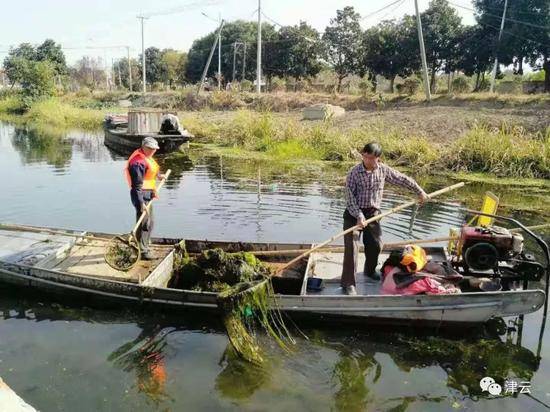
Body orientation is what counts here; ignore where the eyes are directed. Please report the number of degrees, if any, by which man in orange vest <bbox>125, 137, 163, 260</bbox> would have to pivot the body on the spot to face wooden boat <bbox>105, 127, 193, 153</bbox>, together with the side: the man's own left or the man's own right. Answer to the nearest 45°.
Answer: approximately 90° to the man's own left

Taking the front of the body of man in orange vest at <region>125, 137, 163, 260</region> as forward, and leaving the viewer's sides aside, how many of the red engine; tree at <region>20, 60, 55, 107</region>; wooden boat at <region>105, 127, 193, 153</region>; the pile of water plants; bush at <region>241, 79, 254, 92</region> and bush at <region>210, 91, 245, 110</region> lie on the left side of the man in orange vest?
4

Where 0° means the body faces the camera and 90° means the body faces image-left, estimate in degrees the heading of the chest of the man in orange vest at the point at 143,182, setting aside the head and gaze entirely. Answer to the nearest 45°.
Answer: approximately 270°

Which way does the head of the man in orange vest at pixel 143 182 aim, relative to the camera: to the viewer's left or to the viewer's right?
to the viewer's right

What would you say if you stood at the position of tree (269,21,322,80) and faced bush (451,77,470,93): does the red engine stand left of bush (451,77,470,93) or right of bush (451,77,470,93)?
right
